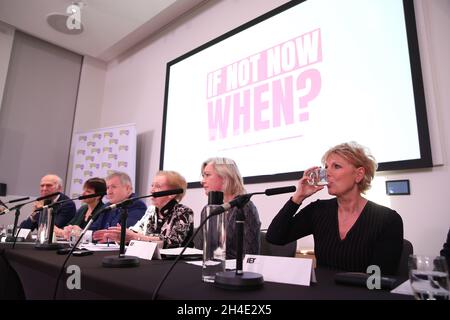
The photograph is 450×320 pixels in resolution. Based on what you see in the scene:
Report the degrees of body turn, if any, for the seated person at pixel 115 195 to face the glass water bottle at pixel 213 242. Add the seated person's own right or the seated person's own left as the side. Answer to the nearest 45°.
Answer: approximately 45° to the seated person's own left

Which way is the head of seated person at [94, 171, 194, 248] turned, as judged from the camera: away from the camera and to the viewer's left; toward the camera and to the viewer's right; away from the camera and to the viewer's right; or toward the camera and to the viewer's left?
toward the camera and to the viewer's left

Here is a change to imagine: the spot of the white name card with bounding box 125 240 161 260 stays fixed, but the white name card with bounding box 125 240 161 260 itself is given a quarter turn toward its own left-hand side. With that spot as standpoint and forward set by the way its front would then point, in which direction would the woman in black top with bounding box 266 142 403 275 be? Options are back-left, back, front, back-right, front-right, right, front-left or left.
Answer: front-left

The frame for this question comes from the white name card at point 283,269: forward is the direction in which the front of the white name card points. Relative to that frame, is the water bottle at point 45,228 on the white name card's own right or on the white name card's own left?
on the white name card's own right

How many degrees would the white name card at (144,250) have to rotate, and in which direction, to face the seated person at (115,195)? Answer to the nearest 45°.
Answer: approximately 135° to its right

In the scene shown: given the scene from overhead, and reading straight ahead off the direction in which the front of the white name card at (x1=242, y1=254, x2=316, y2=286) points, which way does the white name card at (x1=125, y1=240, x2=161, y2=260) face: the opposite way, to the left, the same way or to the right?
the same way

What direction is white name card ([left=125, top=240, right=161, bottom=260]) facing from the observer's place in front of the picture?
facing the viewer and to the left of the viewer

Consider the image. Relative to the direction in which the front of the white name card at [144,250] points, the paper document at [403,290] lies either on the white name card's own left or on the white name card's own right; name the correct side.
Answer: on the white name card's own left

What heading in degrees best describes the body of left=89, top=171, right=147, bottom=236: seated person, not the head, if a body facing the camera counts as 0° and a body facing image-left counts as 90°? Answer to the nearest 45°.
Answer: approximately 45°

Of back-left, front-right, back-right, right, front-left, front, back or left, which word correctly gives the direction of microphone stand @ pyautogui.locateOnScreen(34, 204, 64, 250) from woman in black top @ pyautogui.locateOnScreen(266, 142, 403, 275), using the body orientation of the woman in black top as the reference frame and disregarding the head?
front-right

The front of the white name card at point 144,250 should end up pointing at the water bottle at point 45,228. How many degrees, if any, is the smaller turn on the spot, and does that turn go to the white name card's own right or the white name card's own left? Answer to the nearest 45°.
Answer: approximately 90° to the white name card's own right

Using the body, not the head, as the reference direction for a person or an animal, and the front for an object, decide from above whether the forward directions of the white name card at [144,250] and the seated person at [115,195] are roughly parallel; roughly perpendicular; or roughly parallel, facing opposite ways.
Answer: roughly parallel

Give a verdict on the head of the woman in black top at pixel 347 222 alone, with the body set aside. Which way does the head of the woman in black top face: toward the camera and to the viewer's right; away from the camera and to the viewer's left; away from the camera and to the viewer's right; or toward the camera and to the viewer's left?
toward the camera and to the viewer's left

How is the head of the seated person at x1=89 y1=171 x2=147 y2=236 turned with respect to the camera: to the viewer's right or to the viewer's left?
to the viewer's left

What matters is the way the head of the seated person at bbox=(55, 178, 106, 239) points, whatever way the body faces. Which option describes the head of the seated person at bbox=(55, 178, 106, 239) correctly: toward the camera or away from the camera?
toward the camera
